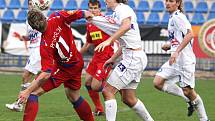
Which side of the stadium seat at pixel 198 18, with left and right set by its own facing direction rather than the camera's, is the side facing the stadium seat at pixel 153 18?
right

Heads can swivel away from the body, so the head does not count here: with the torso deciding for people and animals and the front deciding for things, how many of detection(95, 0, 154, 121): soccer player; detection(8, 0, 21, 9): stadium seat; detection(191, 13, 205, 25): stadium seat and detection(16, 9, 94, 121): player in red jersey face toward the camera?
2

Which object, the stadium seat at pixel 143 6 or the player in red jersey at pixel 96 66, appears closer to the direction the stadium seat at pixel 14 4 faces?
the player in red jersey

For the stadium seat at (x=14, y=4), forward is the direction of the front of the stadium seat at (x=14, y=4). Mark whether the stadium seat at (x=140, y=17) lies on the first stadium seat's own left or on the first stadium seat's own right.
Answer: on the first stadium seat's own left

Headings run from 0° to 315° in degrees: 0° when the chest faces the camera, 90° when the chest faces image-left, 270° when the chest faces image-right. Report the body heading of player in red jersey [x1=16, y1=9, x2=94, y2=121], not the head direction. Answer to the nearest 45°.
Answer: approximately 135°

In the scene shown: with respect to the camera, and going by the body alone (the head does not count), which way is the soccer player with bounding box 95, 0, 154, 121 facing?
to the viewer's left

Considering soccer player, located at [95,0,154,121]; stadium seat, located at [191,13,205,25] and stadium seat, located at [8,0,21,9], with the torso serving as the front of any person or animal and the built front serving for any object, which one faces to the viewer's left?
the soccer player

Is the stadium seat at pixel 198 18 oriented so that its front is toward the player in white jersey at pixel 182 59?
yes

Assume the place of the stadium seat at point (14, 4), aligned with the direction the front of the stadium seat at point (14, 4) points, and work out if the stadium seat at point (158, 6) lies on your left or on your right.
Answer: on your left

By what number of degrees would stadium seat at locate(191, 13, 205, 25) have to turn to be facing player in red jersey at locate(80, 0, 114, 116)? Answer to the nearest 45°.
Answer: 0° — it already faces them
